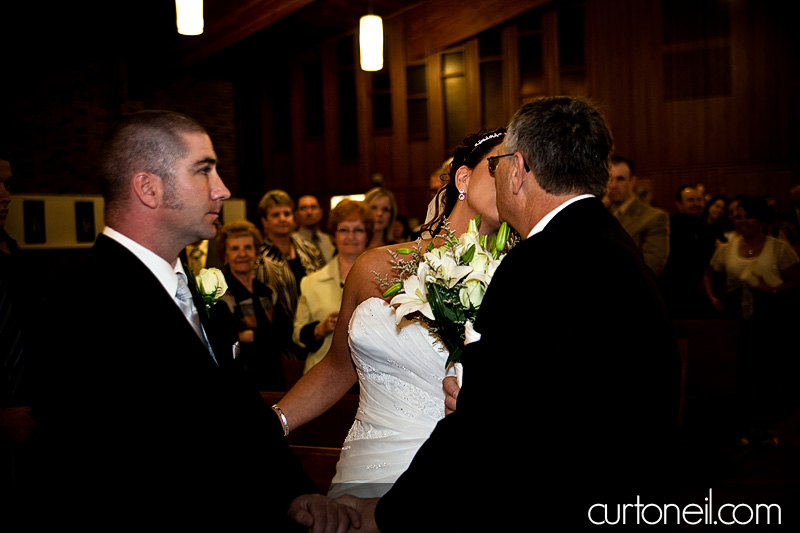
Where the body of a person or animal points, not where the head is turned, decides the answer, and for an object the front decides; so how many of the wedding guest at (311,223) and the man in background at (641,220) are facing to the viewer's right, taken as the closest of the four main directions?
0

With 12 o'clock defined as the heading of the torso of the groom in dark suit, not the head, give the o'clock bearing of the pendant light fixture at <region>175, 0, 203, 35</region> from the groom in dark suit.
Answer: The pendant light fixture is roughly at 9 o'clock from the groom in dark suit.

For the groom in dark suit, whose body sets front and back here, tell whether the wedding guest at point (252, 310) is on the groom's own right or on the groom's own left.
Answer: on the groom's own left

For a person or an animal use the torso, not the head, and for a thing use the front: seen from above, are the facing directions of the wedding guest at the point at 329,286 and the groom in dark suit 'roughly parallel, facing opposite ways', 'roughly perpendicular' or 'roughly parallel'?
roughly perpendicular

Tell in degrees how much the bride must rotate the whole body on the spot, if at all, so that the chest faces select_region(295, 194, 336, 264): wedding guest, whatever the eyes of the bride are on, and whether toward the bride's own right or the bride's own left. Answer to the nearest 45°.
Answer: approximately 135° to the bride's own left

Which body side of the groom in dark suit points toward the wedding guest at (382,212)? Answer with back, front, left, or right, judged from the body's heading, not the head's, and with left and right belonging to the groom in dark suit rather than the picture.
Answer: left

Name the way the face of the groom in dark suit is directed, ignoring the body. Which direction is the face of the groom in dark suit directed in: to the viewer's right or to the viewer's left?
to the viewer's right

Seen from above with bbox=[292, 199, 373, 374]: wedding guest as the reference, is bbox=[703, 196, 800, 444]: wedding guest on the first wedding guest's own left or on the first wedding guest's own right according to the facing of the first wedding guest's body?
on the first wedding guest's own left

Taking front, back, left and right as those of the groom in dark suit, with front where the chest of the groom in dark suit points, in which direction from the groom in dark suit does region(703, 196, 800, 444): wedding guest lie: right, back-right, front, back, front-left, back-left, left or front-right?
front-left

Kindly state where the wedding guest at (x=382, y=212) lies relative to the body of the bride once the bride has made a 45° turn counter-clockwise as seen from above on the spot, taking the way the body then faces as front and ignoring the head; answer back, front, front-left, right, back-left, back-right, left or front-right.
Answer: left
